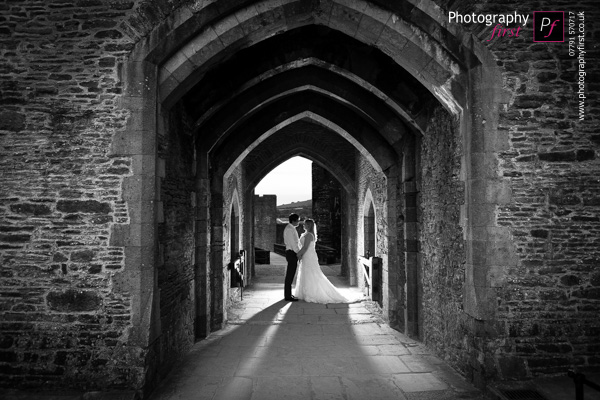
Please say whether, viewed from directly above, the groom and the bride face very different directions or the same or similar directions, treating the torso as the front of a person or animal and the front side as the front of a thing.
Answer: very different directions

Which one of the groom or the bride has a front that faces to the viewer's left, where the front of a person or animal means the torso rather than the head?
the bride

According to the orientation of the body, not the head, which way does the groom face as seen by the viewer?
to the viewer's right

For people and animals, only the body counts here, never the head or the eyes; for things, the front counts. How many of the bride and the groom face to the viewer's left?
1

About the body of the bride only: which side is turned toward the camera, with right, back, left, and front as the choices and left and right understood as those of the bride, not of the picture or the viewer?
left
